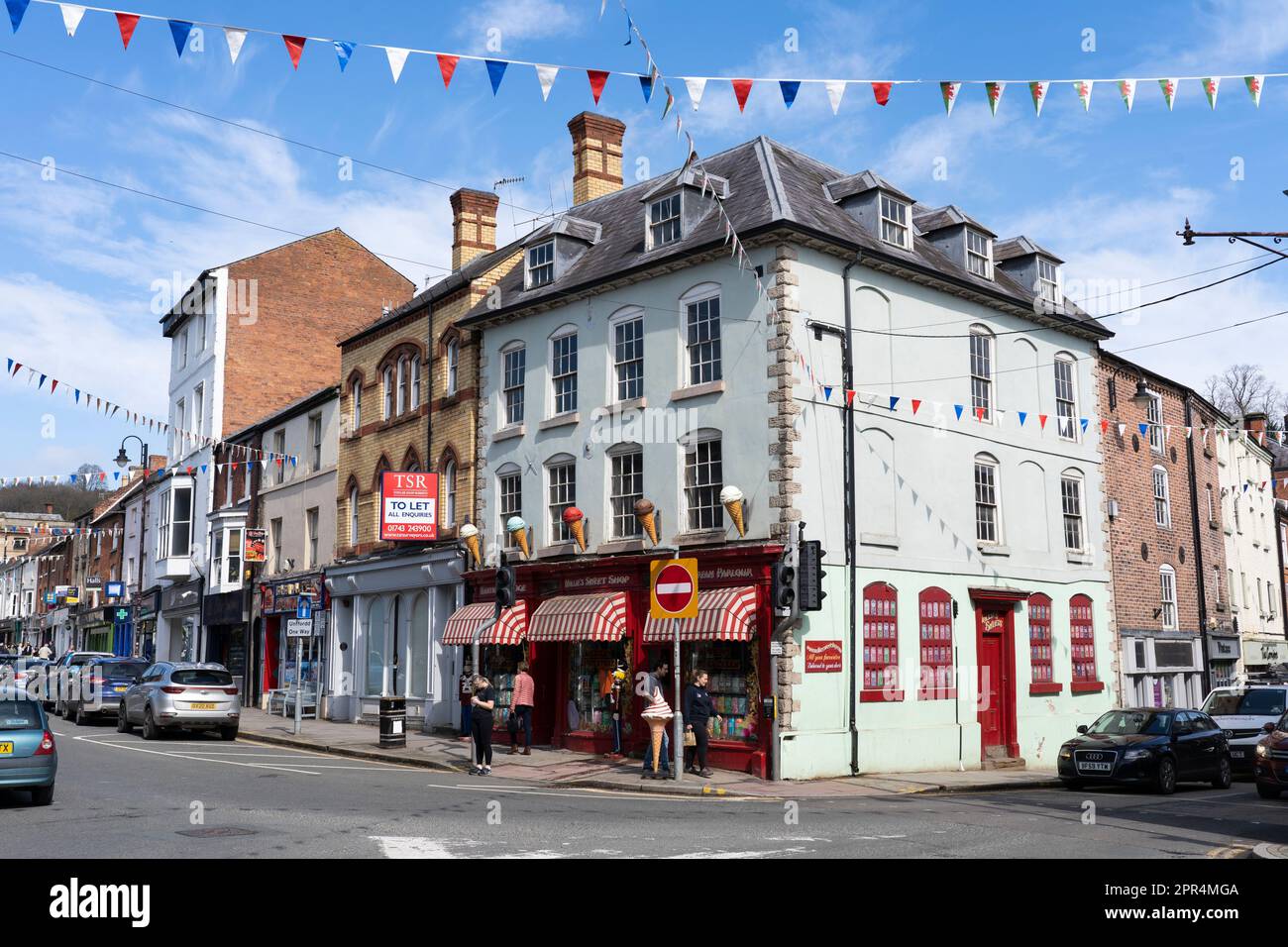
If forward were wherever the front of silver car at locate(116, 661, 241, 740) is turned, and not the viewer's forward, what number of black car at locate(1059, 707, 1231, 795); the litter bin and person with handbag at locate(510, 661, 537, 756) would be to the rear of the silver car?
3

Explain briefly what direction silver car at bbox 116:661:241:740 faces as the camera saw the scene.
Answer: facing away from the viewer and to the left of the viewer

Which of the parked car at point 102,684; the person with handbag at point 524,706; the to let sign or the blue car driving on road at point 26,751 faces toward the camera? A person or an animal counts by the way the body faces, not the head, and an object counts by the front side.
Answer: the to let sign

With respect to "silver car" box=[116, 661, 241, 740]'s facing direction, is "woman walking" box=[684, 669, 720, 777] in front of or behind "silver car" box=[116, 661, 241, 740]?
behind

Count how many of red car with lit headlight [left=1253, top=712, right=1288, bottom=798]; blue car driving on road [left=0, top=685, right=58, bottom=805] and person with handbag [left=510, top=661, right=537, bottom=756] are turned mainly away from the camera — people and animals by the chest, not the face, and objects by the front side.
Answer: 2

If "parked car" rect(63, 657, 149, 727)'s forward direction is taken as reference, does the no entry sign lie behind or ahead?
behind

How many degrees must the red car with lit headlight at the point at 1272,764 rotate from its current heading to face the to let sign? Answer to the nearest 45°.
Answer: approximately 45° to its right

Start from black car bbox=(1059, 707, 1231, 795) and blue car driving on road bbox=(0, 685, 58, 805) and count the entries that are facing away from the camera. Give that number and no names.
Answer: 1

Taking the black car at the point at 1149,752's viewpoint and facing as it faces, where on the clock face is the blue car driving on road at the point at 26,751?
The blue car driving on road is roughly at 12 o'clock from the black car.

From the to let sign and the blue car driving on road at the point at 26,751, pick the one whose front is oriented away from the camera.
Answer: the blue car driving on road

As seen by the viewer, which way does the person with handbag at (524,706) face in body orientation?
away from the camera

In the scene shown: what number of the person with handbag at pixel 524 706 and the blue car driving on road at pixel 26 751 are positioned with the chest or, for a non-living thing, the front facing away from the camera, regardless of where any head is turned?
2

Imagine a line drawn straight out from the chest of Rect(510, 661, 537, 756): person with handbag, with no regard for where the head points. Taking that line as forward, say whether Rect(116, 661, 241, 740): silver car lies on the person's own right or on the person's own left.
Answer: on the person's own left

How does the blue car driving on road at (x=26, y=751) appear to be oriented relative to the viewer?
away from the camera
